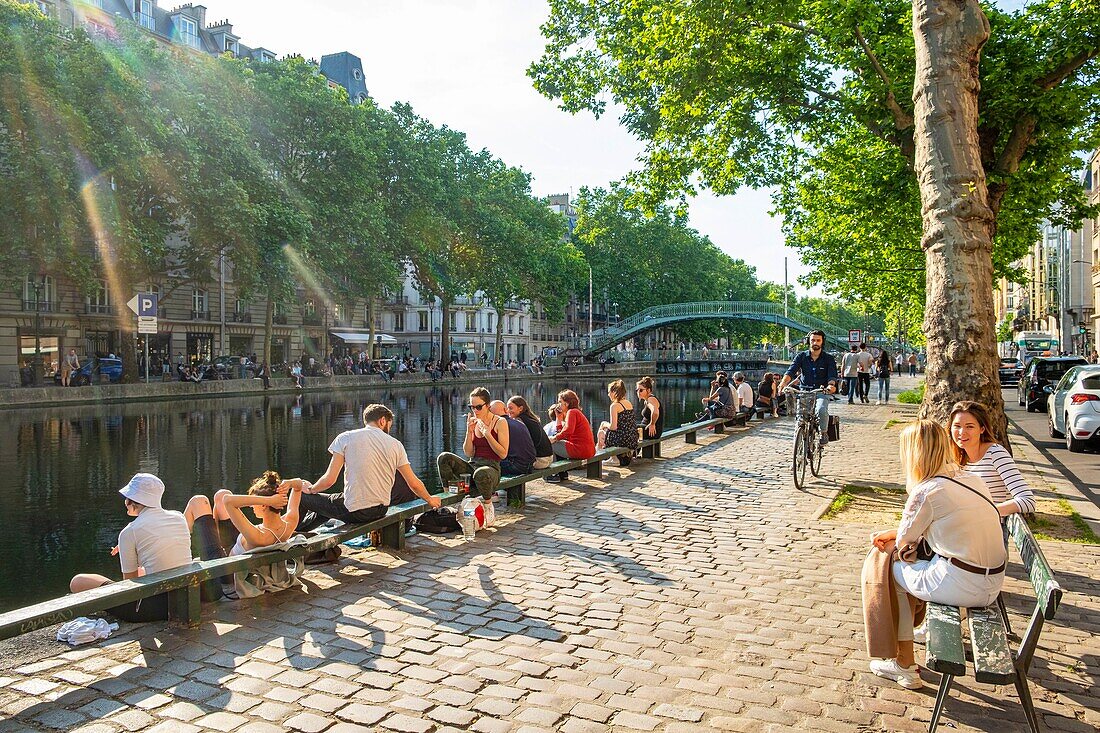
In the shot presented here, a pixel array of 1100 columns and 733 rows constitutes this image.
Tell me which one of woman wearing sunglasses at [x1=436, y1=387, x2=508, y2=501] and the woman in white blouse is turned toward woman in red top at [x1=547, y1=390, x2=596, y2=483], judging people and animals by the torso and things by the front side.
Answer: the woman in white blouse

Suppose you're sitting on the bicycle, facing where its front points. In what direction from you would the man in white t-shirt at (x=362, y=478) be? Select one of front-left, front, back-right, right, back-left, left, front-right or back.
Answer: front-right

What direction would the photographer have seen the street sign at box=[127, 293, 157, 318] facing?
facing the viewer

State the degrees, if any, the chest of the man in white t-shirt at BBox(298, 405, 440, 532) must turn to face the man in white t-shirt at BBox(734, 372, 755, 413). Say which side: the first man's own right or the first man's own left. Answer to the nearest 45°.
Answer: approximately 45° to the first man's own right

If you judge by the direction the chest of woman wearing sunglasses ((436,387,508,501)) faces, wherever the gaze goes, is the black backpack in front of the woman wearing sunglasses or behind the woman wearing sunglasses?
in front

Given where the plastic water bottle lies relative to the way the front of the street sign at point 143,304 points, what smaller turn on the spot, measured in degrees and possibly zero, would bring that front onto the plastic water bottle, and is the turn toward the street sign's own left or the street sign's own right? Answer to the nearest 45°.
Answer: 0° — it already faces it

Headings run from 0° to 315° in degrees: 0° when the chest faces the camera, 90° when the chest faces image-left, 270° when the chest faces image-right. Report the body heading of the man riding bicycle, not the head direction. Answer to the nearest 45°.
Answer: approximately 0°

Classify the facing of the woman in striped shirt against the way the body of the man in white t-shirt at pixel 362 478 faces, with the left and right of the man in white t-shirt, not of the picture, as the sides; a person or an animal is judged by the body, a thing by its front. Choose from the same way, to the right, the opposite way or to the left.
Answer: to the left

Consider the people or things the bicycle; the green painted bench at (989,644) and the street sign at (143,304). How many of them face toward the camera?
2

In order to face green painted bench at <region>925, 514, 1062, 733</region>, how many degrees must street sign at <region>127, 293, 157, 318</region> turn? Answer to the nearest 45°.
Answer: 0° — it already faces it

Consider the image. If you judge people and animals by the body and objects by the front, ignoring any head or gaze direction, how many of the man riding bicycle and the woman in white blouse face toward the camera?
1

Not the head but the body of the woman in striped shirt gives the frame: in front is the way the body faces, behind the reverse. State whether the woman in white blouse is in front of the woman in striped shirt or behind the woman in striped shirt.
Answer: in front

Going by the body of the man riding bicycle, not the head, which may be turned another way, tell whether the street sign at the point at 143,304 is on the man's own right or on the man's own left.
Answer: on the man's own right

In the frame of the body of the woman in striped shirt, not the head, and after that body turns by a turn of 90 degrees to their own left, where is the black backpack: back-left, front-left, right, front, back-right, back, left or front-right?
back-right

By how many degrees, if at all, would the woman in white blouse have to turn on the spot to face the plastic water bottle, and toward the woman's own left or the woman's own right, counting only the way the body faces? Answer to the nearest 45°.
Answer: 0° — they already face it

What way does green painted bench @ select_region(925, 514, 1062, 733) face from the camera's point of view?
to the viewer's left

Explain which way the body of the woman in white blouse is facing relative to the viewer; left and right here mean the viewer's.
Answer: facing away from the viewer and to the left of the viewer

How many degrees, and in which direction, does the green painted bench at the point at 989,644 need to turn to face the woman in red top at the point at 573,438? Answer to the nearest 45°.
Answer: approximately 45° to its right

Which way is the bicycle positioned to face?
toward the camera
